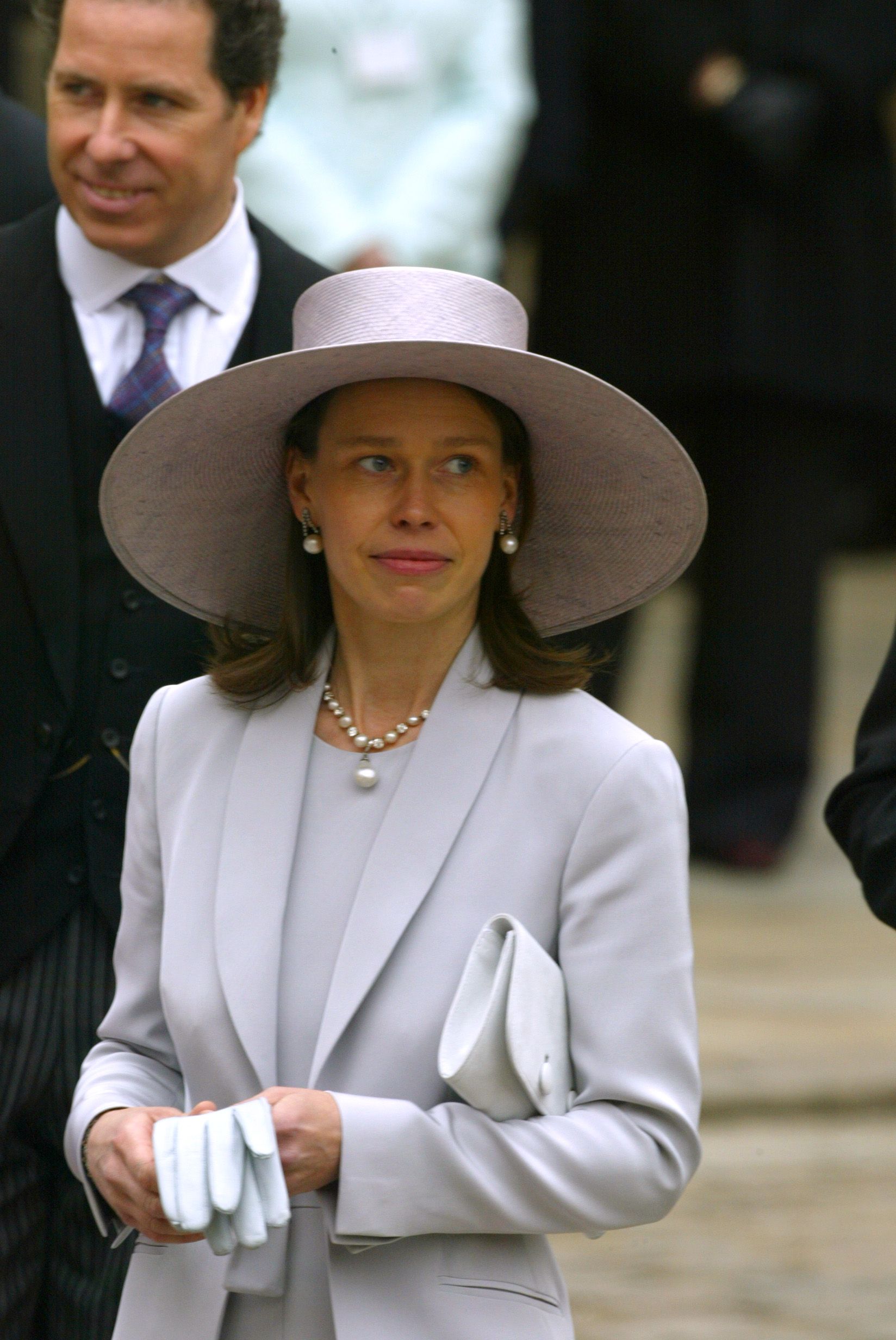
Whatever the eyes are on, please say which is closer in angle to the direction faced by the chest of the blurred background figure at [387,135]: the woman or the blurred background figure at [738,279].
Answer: the woman

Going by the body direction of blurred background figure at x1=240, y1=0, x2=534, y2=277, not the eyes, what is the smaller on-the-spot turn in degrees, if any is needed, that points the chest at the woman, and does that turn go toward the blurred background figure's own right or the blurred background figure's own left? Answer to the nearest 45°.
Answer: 0° — they already face them

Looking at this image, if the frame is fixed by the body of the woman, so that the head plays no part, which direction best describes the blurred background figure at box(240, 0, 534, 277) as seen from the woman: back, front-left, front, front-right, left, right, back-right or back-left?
back-right

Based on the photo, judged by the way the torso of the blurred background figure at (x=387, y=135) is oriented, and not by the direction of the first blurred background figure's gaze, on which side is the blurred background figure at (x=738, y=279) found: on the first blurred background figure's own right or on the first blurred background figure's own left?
on the first blurred background figure's own left

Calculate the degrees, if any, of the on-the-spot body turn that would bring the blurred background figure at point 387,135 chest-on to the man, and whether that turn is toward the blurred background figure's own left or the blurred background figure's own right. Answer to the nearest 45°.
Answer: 0° — they already face them

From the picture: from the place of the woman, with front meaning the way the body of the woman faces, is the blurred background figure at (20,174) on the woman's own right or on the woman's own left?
on the woman's own right

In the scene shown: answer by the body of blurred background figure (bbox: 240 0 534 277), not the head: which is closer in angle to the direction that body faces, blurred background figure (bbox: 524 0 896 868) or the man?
the man

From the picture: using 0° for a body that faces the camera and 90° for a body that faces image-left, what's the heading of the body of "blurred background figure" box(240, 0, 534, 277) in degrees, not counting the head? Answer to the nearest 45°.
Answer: approximately 0°

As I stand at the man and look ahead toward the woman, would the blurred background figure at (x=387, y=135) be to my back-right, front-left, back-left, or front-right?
back-left

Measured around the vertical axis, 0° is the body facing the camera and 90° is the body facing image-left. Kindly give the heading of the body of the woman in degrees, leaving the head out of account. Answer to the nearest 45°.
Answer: approximately 45°
